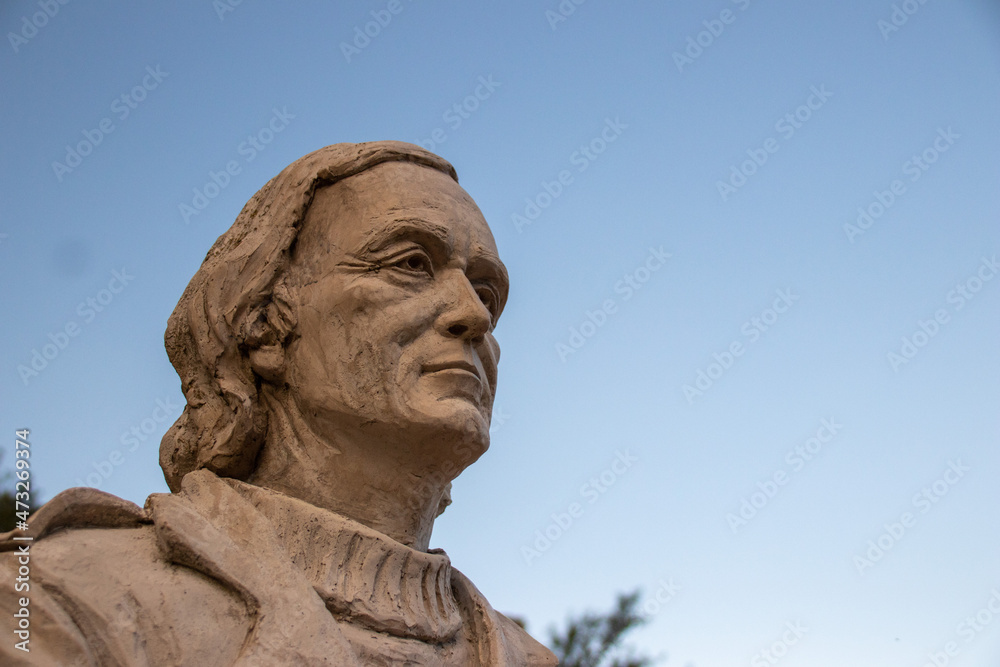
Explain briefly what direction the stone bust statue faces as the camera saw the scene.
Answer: facing the viewer and to the right of the viewer
